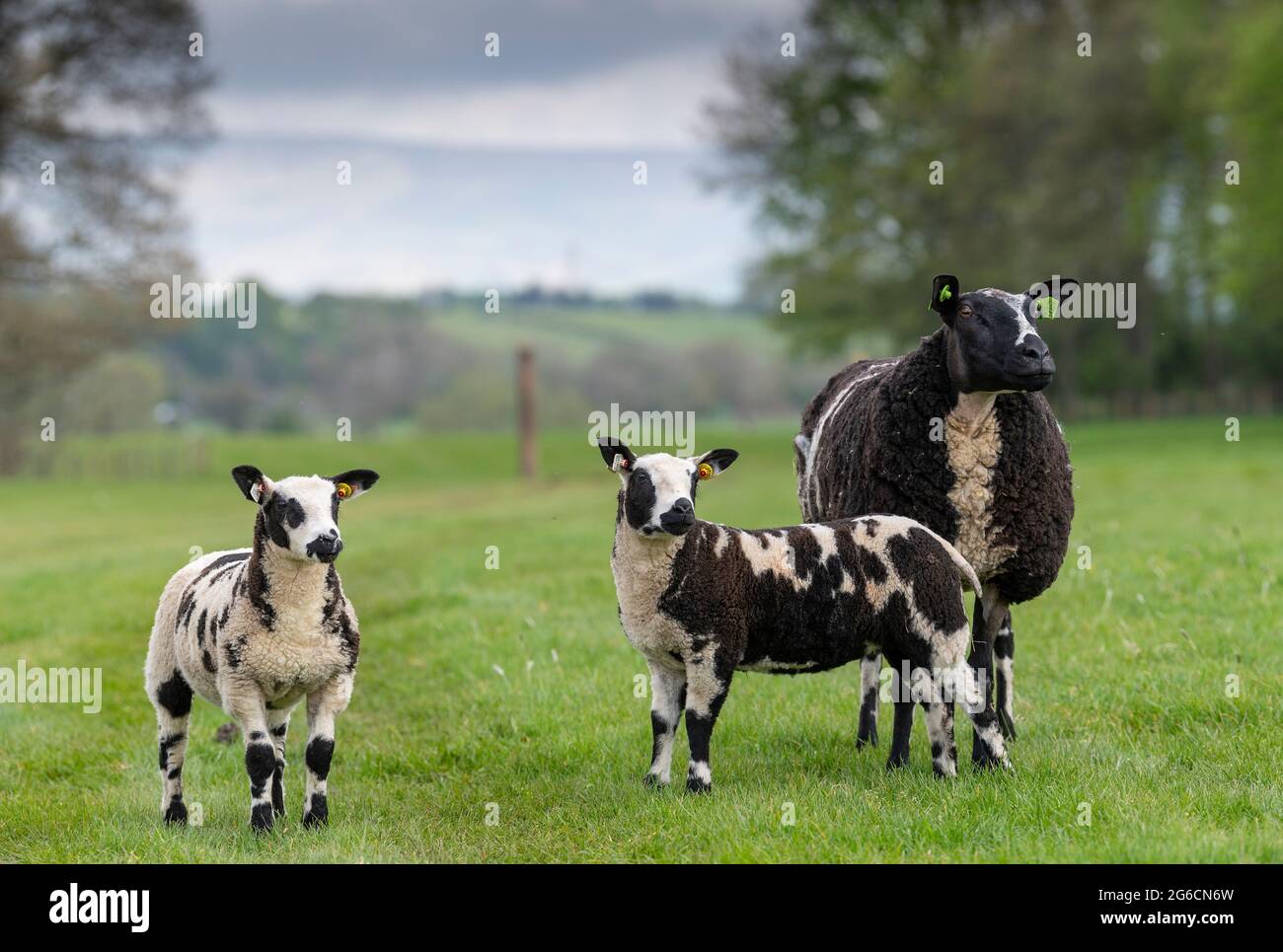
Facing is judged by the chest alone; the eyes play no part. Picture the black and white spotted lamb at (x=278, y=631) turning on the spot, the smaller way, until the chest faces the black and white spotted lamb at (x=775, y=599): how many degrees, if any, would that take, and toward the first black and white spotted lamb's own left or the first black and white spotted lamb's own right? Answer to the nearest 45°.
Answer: approximately 45° to the first black and white spotted lamb's own left

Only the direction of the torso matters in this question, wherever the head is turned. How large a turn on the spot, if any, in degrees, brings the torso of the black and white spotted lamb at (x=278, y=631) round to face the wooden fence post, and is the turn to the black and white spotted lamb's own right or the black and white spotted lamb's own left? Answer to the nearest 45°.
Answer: approximately 135° to the black and white spotted lamb's own left

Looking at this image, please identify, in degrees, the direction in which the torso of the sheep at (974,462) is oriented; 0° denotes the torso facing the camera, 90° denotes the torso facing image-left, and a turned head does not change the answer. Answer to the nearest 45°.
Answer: approximately 315°

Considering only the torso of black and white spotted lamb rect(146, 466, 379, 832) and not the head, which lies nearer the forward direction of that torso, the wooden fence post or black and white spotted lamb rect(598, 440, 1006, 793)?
the black and white spotted lamb

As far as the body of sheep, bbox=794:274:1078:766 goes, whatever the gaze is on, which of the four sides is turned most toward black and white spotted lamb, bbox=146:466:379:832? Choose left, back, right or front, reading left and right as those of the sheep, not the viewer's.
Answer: right
